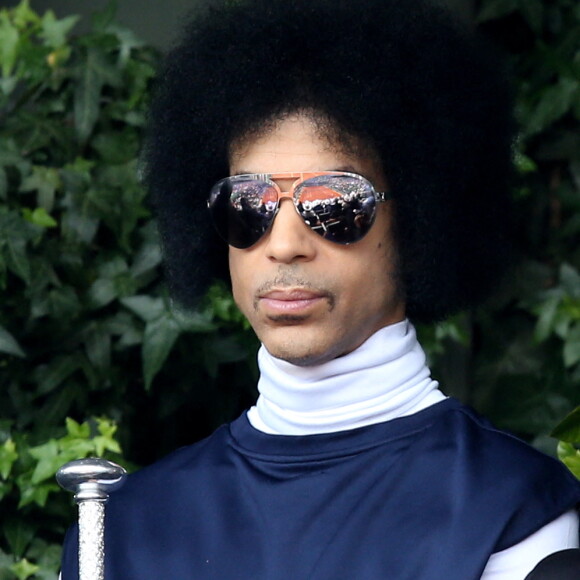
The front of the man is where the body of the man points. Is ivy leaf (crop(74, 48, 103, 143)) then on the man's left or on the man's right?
on the man's right

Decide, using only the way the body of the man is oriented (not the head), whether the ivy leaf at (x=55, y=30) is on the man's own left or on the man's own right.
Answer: on the man's own right

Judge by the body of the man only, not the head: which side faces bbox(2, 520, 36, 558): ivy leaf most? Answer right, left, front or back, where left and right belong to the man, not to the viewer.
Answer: right

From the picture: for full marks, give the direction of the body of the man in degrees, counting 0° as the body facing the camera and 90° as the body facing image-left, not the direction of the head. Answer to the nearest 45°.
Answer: approximately 45°
